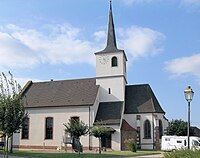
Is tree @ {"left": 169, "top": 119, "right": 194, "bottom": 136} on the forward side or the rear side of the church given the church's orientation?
on the rear side

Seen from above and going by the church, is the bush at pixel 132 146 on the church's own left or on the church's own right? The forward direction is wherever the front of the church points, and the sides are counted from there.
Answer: on the church's own left

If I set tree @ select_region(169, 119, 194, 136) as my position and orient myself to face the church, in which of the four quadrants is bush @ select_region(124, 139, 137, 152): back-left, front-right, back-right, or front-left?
front-left
